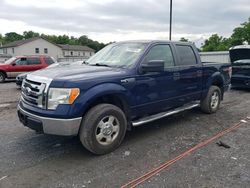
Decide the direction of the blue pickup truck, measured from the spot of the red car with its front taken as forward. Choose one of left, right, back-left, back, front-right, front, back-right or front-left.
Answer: left

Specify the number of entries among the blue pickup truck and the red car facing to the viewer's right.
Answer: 0

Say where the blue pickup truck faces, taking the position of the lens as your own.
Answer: facing the viewer and to the left of the viewer

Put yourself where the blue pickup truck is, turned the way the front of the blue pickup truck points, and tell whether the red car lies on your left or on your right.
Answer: on your right

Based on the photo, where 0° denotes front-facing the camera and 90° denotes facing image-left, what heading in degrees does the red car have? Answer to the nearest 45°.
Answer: approximately 90°
